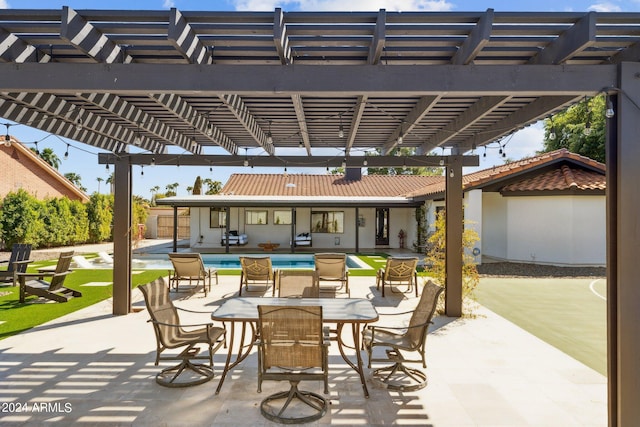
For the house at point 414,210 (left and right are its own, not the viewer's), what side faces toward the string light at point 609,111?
front

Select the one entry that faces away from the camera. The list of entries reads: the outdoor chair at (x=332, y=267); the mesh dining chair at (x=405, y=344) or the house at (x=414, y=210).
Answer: the outdoor chair

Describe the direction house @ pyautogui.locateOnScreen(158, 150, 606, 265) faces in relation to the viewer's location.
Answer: facing the viewer

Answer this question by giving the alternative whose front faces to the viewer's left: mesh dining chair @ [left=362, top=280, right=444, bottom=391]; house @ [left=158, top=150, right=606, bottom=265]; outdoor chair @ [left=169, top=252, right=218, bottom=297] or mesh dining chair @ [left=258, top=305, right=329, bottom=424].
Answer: mesh dining chair @ [left=362, top=280, right=444, bottom=391]

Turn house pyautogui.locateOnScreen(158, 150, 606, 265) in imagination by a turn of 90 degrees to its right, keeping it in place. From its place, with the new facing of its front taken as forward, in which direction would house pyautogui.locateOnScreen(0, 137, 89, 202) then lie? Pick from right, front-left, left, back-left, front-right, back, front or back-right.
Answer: front

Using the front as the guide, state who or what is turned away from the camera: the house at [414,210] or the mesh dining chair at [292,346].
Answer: the mesh dining chair

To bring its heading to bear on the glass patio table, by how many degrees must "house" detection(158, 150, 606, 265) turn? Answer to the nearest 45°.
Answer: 0° — it already faces it

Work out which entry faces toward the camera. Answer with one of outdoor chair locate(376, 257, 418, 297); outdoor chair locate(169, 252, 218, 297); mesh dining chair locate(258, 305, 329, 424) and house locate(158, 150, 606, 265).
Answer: the house

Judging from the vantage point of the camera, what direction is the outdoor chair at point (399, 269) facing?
facing away from the viewer and to the left of the viewer

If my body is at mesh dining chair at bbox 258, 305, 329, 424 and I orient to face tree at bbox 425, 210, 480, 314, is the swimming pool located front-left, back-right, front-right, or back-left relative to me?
front-left

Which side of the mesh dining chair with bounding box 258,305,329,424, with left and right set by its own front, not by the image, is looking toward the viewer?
back

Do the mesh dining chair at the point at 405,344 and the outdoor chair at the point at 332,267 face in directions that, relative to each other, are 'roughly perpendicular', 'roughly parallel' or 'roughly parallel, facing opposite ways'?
roughly perpendicular

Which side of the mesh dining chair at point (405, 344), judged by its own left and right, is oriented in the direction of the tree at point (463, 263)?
right

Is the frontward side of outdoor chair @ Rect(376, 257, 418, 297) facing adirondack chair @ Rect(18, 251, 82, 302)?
no
